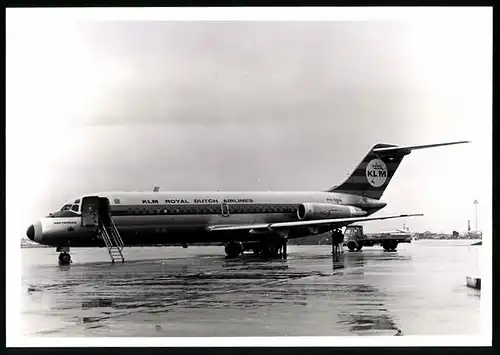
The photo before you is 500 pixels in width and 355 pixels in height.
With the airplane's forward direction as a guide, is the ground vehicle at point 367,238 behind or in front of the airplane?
behind

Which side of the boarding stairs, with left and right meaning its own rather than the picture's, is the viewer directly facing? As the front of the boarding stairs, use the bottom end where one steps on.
front

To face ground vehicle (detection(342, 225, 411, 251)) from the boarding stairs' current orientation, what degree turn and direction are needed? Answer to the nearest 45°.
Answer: approximately 135° to its left

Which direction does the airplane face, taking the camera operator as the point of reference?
facing the viewer and to the left of the viewer

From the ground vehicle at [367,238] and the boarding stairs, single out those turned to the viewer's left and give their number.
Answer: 1

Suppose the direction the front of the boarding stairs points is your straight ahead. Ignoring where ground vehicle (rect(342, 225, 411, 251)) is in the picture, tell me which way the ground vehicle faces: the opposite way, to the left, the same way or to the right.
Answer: to the right

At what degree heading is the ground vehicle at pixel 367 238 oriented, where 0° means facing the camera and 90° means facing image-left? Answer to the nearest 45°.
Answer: approximately 90°

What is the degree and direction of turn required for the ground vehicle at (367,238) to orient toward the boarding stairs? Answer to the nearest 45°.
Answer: approximately 45° to its left
